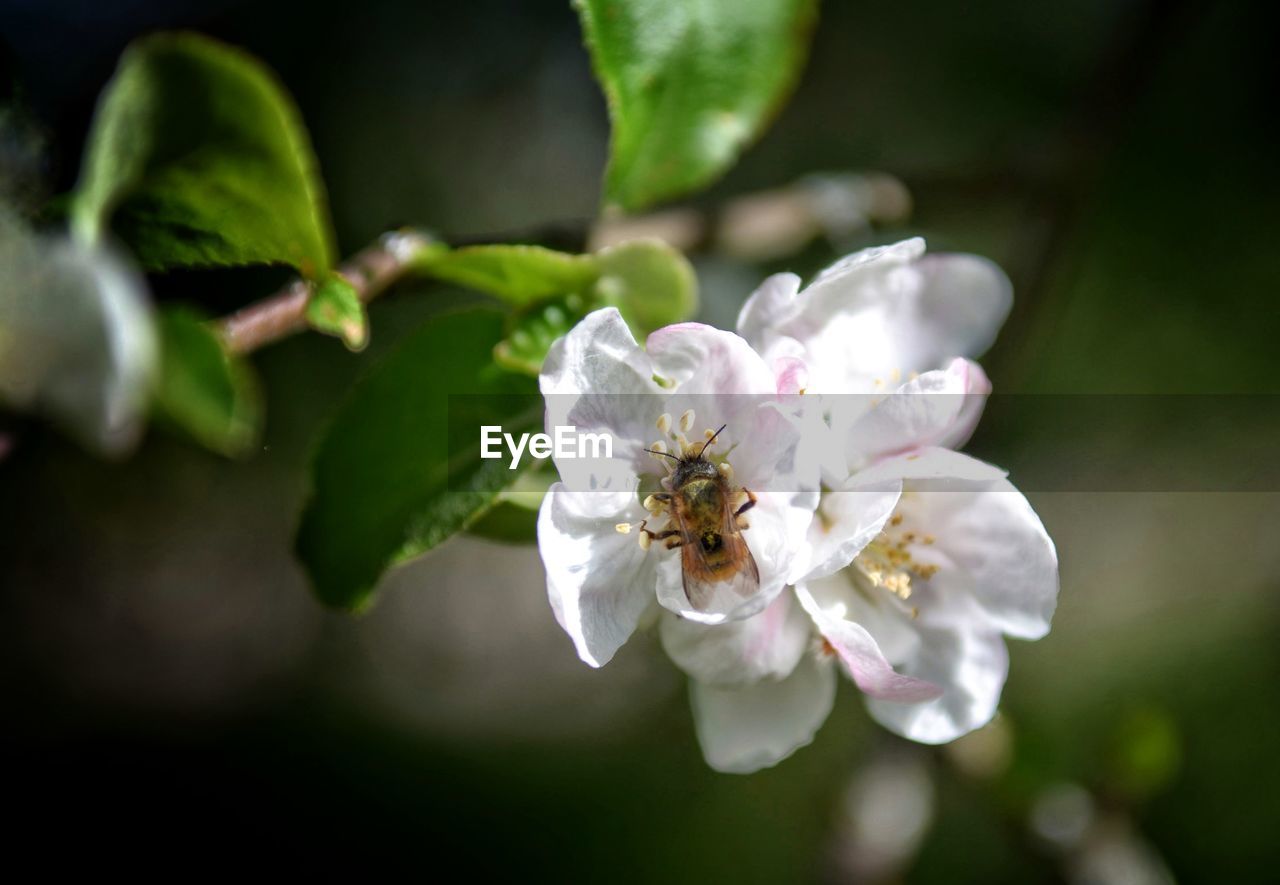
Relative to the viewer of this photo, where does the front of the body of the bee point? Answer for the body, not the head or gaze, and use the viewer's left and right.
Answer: facing away from the viewer
